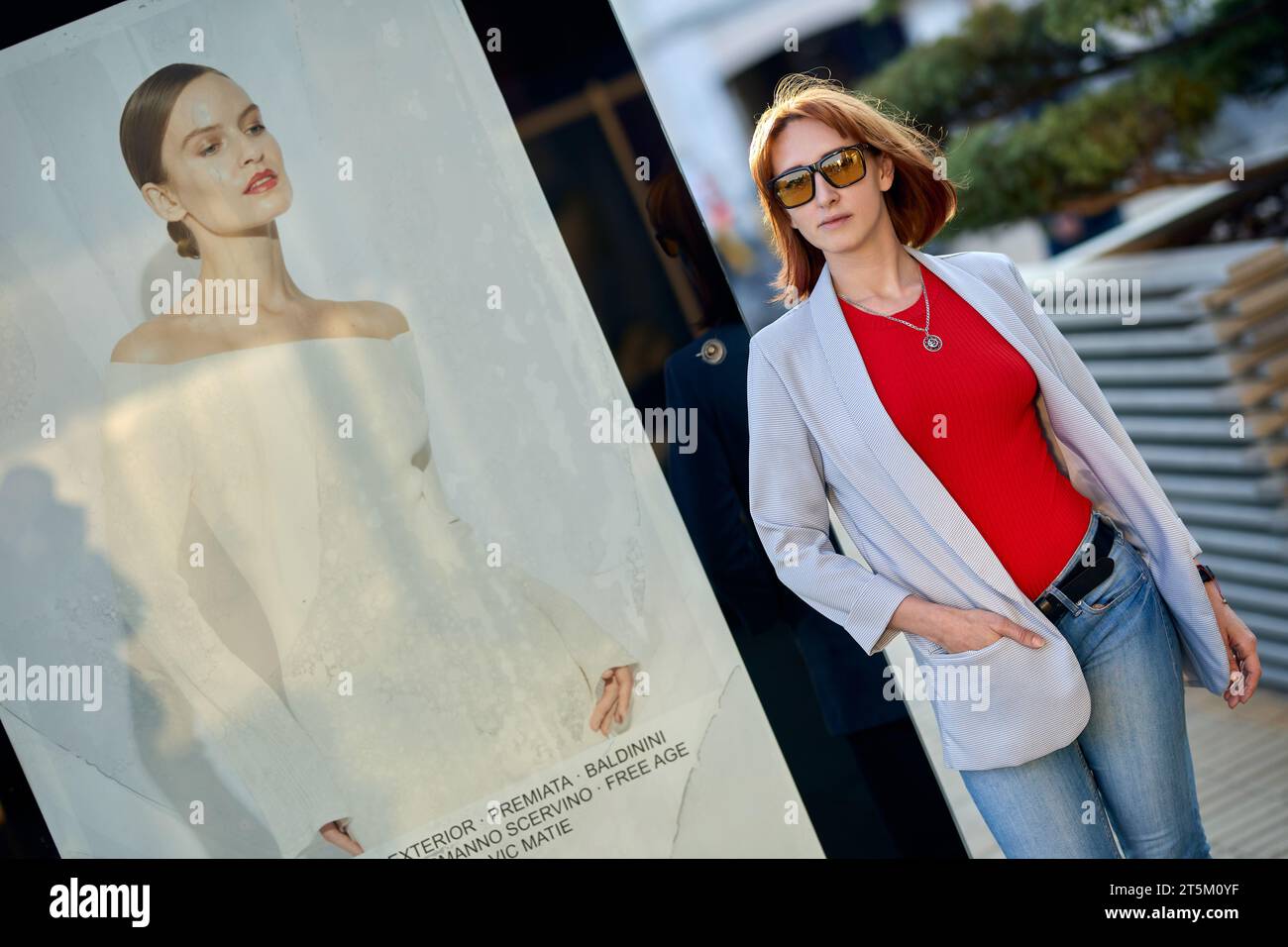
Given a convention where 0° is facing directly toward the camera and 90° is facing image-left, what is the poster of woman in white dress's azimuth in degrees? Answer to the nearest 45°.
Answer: approximately 0°
